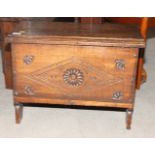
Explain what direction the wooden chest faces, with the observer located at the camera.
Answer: facing the viewer
